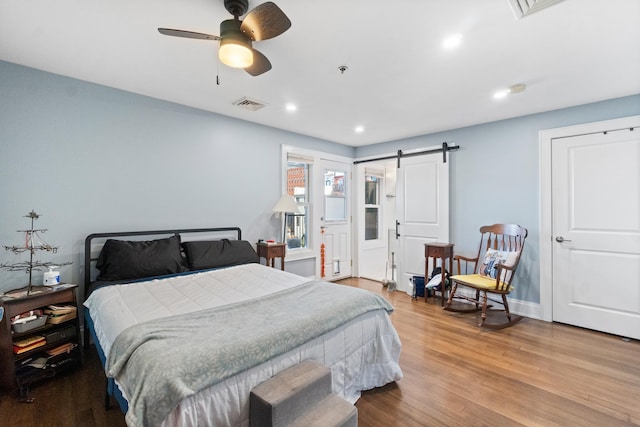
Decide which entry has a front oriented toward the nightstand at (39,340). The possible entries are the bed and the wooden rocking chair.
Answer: the wooden rocking chair

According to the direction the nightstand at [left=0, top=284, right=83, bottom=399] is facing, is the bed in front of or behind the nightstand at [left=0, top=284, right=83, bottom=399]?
in front

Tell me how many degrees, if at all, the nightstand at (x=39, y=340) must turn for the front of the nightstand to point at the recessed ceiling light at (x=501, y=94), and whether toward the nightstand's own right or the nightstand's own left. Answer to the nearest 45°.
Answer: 0° — it already faces it

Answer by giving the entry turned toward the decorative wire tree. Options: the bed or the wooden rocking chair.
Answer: the wooden rocking chair

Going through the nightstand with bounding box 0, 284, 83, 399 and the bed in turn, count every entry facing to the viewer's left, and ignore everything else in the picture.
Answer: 0

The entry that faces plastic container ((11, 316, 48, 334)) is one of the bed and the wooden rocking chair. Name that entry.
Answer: the wooden rocking chair

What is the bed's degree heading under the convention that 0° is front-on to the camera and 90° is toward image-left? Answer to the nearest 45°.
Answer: approximately 315°

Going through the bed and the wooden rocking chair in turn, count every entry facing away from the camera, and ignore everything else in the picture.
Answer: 0

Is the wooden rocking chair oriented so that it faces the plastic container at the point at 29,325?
yes

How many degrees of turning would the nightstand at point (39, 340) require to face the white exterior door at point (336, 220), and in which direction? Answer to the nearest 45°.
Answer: approximately 45° to its left

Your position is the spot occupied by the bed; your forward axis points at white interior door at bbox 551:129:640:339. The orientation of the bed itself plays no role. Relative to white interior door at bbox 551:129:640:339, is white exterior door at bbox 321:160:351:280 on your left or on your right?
left

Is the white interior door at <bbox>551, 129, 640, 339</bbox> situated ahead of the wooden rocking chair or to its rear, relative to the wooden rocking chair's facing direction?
to the rear
